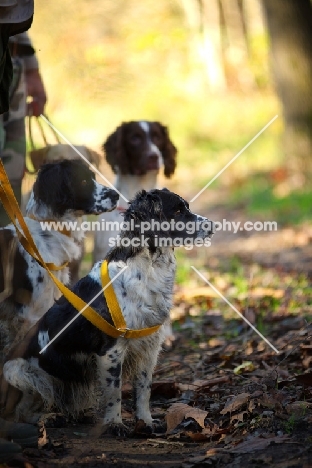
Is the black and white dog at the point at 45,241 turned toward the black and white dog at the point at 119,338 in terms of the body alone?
no

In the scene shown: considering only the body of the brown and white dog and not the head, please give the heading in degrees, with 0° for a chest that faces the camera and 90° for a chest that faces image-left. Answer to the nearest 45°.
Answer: approximately 315°

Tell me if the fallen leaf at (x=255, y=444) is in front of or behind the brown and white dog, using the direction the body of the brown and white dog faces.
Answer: in front

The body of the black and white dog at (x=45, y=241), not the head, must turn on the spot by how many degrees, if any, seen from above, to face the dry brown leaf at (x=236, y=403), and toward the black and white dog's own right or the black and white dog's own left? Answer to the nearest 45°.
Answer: approximately 45° to the black and white dog's own right

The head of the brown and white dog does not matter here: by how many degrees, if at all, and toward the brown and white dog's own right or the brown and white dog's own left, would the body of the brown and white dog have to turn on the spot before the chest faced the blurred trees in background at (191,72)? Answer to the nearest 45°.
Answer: approximately 135° to the brown and white dog's own left

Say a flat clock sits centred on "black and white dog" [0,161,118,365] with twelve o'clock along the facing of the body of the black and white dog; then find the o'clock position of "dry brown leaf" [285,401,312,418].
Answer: The dry brown leaf is roughly at 2 o'clock from the black and white dog.

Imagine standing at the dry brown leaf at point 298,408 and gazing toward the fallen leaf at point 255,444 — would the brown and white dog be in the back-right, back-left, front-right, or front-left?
back-right

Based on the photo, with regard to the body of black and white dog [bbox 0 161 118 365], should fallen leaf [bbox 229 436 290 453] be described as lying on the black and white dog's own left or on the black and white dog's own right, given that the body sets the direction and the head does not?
on the black and white dog's own right

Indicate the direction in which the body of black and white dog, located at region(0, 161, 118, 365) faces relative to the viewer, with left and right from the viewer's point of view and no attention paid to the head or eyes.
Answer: facing to the right of the viewer

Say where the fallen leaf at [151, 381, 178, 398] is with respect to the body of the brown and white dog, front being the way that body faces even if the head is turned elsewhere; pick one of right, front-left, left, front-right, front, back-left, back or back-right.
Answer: front-right

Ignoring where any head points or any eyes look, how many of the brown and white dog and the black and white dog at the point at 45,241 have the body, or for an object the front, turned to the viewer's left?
0

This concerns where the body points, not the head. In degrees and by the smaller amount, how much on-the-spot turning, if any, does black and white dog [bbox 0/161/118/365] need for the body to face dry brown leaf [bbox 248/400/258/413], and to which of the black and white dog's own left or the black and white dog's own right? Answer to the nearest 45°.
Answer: approximately 45° to the black and white dog's own right

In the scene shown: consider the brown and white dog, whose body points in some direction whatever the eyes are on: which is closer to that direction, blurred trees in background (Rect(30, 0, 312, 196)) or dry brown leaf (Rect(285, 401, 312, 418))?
the dry brown leaf

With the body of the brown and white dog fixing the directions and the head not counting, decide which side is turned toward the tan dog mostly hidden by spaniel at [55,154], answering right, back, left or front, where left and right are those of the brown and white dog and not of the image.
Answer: right

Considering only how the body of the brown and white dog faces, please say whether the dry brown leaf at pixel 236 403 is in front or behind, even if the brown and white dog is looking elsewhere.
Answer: in front
